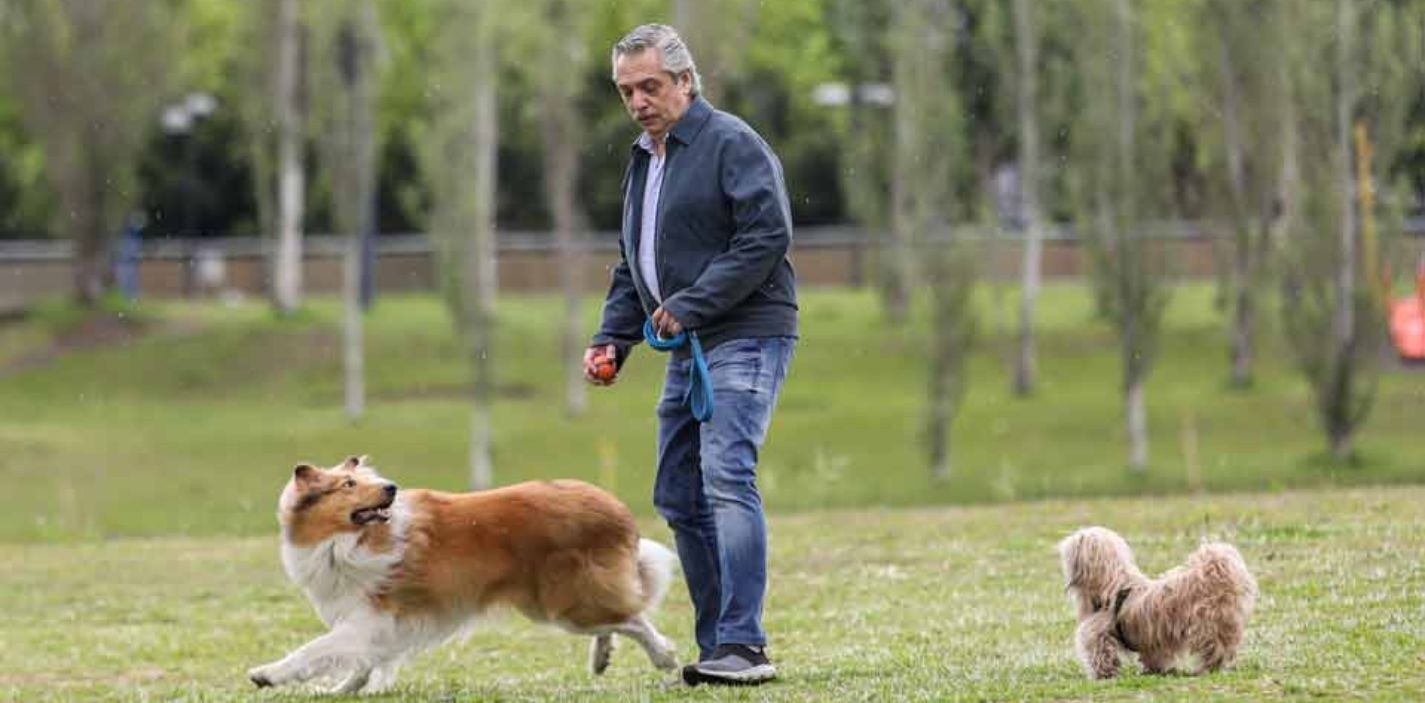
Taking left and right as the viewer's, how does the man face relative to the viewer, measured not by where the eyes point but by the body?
facing the viewer and to the left of the viewer

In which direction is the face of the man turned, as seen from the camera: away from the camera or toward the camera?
toward the camera

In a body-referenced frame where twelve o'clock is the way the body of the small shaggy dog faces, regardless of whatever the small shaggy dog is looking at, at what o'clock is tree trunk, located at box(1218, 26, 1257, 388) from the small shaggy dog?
The tree trunk is roughly at 3 o'clock from the small shaggy dog.

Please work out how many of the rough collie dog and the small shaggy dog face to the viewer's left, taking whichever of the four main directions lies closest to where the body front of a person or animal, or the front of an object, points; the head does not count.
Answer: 2

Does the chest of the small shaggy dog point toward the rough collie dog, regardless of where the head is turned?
yes

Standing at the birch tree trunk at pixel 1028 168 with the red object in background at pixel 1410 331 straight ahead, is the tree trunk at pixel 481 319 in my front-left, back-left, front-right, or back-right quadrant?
back-right

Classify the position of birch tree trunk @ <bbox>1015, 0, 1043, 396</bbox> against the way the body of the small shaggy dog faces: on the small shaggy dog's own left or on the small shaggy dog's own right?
on the small shaggy dog's own right

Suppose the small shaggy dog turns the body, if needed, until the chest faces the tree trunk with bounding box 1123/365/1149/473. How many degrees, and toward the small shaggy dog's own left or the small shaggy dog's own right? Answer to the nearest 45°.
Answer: approximately 90° to the small shaggy dog's own right

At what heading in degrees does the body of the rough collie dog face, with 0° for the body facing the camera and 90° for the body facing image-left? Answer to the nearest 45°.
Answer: approximately 90°

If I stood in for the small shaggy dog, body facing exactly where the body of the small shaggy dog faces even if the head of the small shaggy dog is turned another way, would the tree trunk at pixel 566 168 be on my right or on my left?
on my right

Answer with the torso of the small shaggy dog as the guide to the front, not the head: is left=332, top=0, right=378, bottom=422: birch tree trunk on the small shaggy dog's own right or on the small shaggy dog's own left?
on the small shaggy dog's own right

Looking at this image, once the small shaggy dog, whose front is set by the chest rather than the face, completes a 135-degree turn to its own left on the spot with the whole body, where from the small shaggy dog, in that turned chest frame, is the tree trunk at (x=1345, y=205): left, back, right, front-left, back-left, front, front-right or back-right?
back-left

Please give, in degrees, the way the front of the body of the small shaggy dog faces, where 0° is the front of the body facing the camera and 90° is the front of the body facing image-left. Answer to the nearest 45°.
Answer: approximately 90°

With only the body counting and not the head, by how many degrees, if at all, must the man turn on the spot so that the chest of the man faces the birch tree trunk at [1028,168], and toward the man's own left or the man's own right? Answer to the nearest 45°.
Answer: approximately 135° to the man's own right
